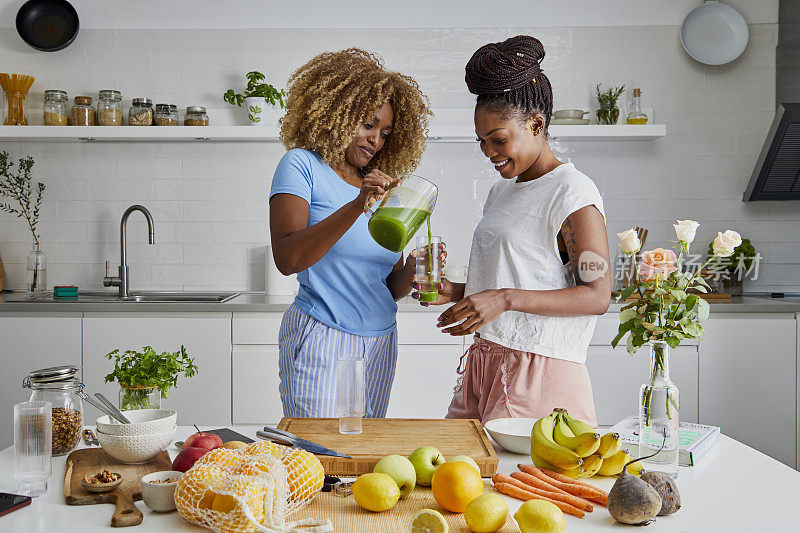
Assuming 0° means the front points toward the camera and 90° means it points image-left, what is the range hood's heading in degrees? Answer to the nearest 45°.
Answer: approximately 0°

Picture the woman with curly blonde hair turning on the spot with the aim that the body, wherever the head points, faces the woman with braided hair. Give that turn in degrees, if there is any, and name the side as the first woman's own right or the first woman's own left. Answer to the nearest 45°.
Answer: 0° — they already face them

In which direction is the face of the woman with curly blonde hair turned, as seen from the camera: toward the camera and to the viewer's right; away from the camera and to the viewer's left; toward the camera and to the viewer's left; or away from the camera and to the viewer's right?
toward the camera and to the viewer's right

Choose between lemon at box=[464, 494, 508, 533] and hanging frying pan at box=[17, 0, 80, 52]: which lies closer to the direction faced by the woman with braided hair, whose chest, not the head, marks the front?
the lemon

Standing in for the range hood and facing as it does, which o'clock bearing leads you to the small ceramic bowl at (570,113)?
The small ceramic bowl is roughly at 2 o'clock from the range hood.

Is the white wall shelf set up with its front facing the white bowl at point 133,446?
yes

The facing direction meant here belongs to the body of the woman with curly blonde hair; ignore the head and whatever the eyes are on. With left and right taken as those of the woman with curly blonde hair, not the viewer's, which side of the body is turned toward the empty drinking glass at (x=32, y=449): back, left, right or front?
right

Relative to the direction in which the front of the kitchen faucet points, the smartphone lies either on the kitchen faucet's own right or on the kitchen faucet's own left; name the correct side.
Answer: on the kitchen faucet's own right
